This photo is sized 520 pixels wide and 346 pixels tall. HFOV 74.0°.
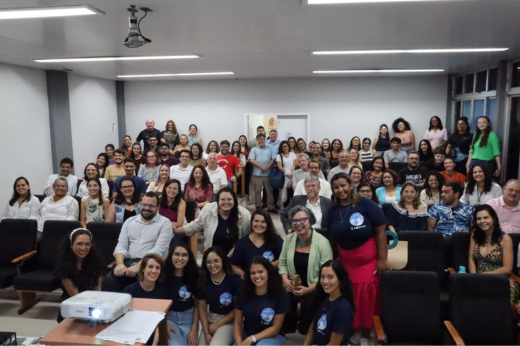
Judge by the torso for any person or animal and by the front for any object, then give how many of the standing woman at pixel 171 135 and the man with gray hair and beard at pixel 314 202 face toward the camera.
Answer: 2

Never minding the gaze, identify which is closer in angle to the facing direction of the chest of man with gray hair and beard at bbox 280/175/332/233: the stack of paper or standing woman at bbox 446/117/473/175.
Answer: the stack of paper

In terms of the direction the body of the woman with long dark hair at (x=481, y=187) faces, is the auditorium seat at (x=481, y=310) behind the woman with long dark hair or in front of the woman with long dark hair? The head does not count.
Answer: in front

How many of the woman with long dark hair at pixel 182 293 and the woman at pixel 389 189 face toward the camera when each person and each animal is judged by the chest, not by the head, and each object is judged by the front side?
2

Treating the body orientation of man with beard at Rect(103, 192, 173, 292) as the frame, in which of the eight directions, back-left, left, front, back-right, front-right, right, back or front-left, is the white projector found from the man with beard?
front-left
